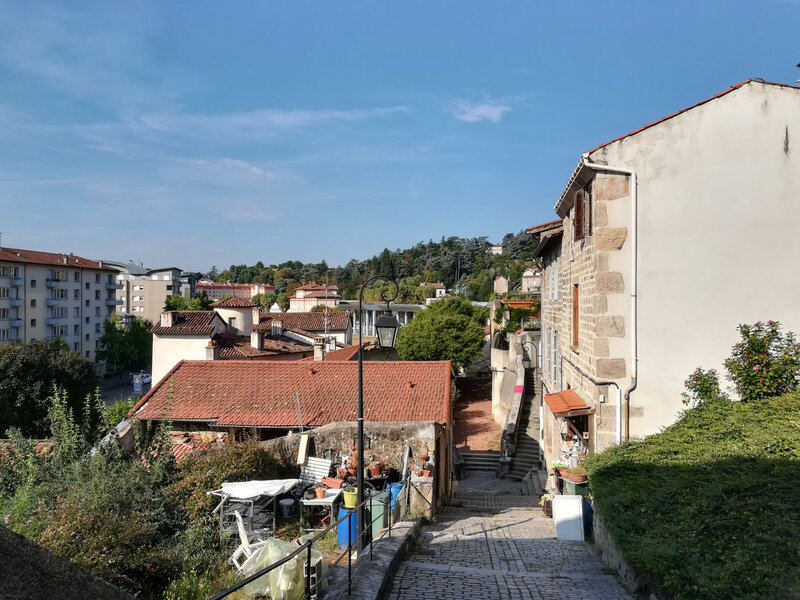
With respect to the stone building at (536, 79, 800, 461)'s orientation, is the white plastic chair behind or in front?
in front

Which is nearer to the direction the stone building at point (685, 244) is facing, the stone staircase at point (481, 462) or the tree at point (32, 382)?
the tree

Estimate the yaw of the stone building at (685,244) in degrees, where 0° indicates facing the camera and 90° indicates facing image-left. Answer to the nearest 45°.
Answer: approximately 90°

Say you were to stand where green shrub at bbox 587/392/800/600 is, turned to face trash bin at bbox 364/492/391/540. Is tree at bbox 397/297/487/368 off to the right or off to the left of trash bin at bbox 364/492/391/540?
right

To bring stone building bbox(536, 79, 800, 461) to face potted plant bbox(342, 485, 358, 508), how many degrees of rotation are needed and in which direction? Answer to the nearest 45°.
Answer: approximately 45° to its left

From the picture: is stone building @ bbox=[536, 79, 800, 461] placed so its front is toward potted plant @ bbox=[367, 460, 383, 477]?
yes

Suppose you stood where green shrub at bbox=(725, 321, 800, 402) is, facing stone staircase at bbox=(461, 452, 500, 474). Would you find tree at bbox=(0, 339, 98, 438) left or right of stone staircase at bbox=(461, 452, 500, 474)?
left

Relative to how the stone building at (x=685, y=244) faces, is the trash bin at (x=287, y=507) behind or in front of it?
in front

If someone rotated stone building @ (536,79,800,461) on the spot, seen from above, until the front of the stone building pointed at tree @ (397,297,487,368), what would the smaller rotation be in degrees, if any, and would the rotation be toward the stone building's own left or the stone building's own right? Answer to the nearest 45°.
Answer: approximately 45° to the stone building's own right
